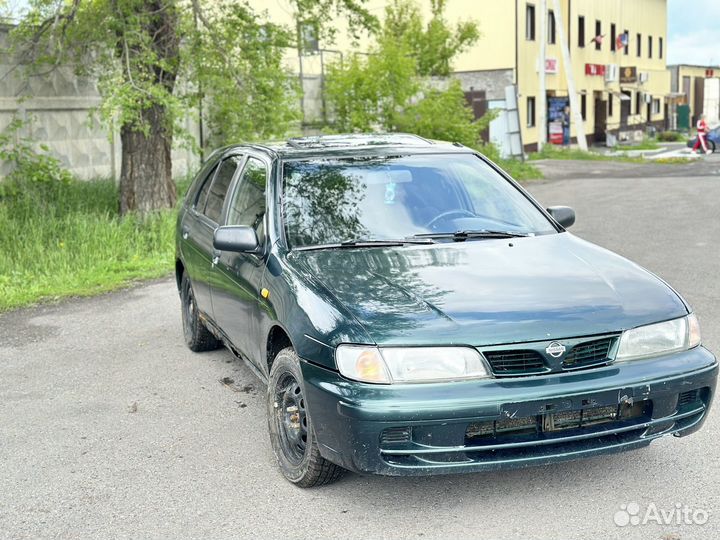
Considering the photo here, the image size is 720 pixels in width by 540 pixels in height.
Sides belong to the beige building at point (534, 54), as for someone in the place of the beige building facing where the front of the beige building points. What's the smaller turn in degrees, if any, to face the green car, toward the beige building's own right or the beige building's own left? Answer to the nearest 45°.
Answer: approximately 45° to the beige building's own right

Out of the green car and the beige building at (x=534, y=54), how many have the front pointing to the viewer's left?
0

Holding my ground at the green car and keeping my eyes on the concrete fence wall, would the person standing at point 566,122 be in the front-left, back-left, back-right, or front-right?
front-right

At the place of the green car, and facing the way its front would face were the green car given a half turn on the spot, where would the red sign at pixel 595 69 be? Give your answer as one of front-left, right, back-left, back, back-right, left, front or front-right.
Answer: front-right

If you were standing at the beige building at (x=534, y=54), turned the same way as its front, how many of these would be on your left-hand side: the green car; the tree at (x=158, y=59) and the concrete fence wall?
0

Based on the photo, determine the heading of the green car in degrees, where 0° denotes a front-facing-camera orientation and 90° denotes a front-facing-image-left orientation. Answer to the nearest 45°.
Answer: approximately 315°

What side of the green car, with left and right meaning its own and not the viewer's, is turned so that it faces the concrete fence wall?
back
